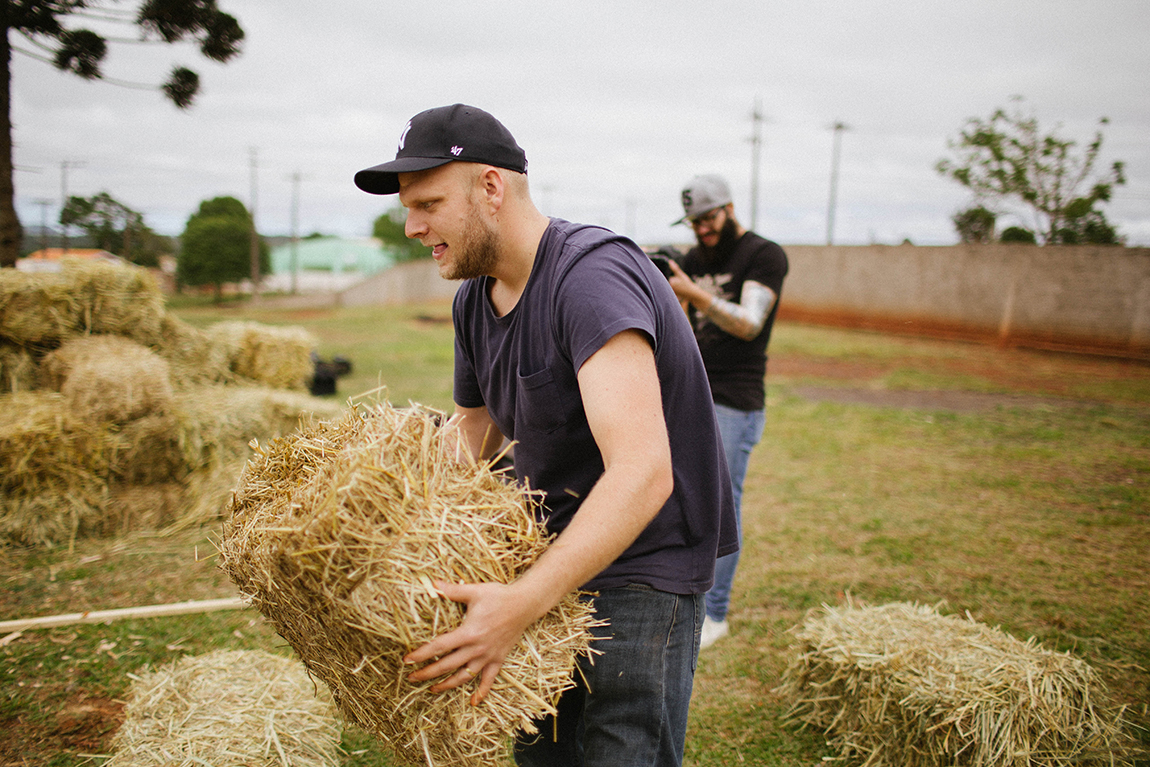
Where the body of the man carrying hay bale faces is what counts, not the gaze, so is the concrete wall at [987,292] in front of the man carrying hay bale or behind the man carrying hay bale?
behind

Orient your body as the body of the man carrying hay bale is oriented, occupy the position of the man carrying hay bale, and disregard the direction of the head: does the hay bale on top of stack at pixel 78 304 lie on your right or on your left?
on your right

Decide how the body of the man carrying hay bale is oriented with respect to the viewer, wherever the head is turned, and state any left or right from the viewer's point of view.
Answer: facing the viewer and to the left of the viewer

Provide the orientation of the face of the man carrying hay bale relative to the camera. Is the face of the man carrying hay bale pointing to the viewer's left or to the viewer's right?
to the viewer's left

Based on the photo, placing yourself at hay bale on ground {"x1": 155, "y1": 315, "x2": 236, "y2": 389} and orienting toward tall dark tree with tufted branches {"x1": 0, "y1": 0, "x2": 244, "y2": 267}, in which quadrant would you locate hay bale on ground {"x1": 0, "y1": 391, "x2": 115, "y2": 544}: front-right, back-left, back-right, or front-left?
back-left

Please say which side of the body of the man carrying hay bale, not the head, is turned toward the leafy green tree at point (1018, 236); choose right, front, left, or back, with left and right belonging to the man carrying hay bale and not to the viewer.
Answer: back
